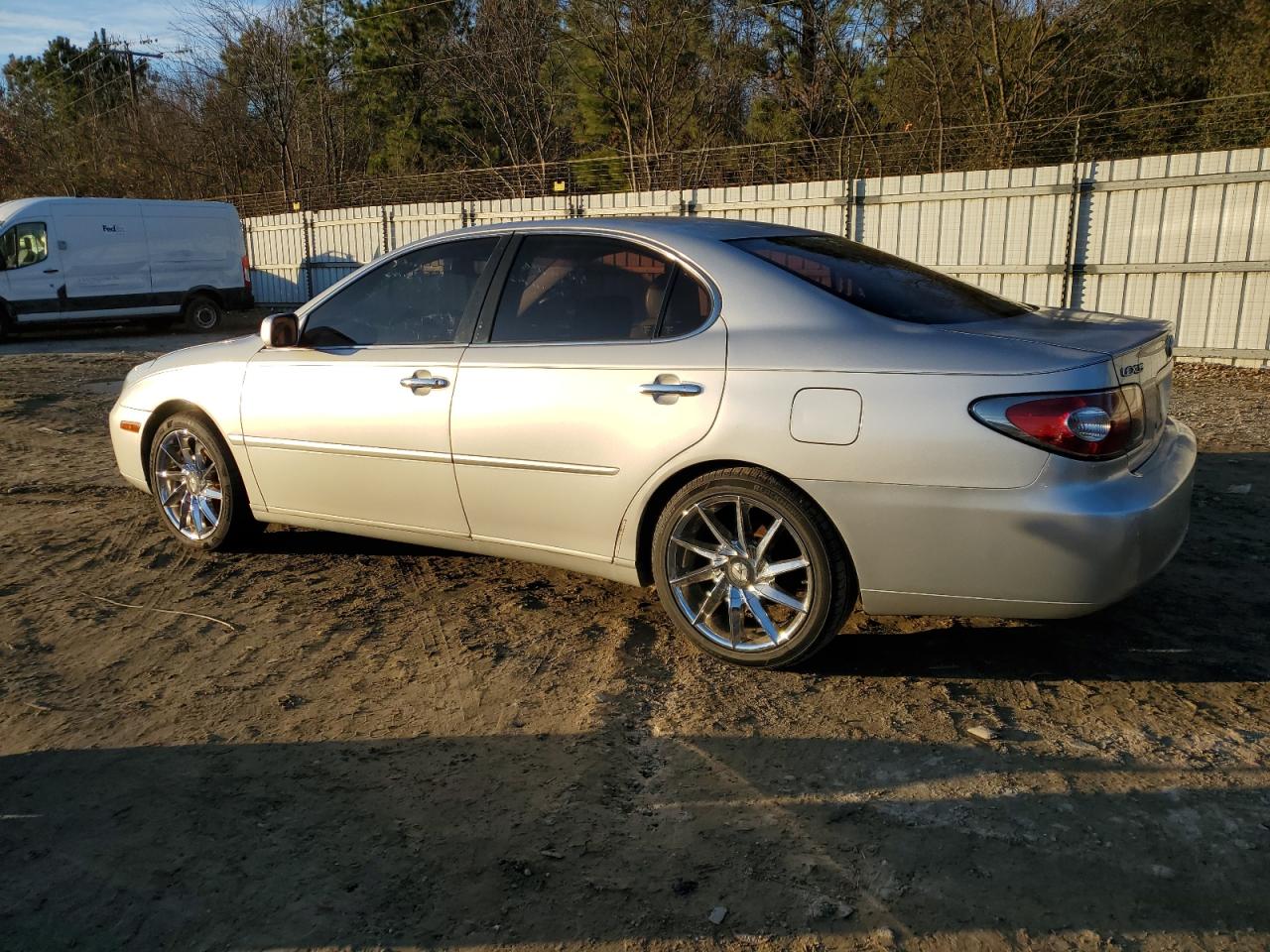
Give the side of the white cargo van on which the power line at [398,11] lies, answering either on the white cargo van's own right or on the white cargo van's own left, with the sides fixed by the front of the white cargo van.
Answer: on the white cargo van's own right

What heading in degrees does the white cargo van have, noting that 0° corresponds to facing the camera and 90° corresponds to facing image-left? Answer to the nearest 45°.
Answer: approximately 90°

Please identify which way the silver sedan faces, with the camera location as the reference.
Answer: facing away from the viewer and to the left of the viewer

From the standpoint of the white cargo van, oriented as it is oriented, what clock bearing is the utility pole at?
The utility pole is roughly at 3 o'clock from the white cargo van.

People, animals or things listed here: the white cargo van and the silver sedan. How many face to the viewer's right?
0

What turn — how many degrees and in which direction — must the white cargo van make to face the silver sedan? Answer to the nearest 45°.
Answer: approximately 90° to its left

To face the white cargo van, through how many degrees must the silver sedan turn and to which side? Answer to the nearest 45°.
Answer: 0° — it already faces it

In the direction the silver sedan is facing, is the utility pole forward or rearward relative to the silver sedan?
forward
